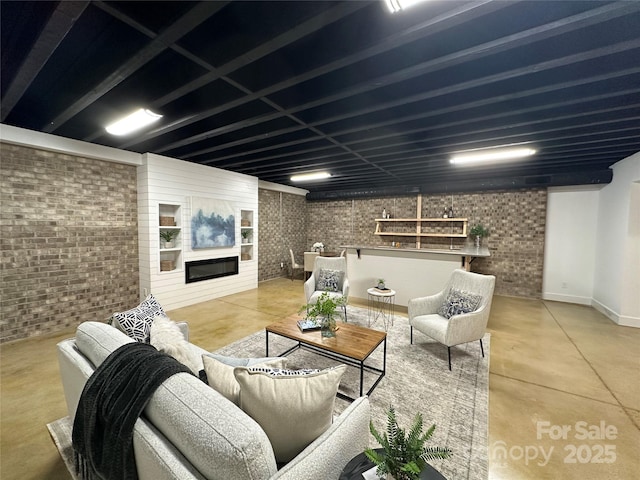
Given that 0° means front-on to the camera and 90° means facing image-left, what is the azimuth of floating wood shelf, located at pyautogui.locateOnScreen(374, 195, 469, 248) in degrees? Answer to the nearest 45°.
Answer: approximately 0°

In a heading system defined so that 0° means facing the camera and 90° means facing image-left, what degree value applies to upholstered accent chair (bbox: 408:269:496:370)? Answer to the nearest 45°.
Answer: approximately 45°

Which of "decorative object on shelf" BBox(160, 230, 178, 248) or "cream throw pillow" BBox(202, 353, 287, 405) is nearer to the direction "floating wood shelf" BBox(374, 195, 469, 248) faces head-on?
the cream throw pillow

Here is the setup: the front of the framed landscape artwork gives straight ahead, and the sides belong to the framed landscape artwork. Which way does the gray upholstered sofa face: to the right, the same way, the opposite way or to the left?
to the left

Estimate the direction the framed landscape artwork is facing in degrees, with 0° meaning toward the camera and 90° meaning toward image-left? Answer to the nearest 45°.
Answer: approximately 315°

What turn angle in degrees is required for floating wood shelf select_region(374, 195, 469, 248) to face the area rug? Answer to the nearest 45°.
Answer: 0° — it already faces it

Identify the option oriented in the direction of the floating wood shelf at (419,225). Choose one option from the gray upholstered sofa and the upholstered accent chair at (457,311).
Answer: the gray upholstered sofa

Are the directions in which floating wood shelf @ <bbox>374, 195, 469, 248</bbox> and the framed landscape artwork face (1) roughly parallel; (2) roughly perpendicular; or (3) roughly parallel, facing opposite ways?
roughly perpendicular

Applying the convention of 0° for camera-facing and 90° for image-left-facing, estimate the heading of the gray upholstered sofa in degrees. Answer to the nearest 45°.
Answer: approximately 225°

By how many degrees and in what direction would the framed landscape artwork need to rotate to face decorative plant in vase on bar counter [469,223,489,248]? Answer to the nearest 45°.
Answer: approximately 45° to its left

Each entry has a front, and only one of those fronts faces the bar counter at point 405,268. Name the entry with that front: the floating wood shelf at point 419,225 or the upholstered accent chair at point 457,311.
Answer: the floating wood shelf

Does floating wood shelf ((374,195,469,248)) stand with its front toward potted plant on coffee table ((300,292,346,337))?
yes

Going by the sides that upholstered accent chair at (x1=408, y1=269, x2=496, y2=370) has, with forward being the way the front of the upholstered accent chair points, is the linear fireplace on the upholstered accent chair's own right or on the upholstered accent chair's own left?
on the upholstered accent chair's own right

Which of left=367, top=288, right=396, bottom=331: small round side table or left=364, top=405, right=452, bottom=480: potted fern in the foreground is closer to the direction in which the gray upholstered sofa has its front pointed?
the small round side table
